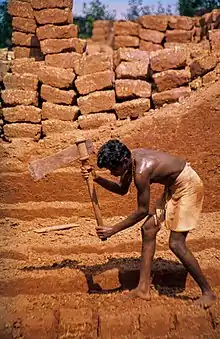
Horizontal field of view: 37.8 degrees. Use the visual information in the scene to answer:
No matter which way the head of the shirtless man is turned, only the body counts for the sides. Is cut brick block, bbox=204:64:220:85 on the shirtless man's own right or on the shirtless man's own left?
on the shirtless man's own right

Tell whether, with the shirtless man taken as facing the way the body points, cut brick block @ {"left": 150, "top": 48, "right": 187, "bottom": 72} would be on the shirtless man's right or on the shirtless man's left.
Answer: on the shirtless man's right

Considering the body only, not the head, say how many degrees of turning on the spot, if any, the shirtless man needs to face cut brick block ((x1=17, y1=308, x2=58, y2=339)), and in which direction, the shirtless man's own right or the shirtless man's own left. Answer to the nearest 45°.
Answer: approximately 45° to the shirtless man's own left

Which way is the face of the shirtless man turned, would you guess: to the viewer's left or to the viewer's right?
to the viewer's left

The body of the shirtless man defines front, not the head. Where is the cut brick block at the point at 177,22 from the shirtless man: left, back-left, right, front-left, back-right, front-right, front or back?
right

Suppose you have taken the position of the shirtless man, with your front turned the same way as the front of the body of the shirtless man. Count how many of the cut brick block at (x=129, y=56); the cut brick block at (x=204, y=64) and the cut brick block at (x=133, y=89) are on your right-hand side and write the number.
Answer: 3

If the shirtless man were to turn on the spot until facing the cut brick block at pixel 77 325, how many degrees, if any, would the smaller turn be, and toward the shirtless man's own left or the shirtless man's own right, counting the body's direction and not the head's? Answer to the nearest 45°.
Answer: approximately 45° to the shirtless man's own left

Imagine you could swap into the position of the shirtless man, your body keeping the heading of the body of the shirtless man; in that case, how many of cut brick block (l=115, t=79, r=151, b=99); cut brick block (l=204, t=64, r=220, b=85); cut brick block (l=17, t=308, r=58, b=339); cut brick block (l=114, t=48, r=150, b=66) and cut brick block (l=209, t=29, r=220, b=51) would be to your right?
4

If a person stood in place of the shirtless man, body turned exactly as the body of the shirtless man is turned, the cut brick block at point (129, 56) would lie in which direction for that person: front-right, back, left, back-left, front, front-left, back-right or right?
right

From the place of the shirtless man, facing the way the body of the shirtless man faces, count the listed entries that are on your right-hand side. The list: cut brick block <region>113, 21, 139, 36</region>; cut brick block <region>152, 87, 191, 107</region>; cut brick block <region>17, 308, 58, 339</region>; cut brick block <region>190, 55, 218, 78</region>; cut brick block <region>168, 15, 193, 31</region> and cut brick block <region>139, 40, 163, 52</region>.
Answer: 5

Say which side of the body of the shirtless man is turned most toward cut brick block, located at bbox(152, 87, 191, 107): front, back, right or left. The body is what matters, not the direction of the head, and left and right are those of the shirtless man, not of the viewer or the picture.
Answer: right

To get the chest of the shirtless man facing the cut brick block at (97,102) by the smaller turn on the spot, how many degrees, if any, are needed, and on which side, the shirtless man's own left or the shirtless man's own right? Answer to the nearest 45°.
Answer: approximately 90° to the shirtless man's own right

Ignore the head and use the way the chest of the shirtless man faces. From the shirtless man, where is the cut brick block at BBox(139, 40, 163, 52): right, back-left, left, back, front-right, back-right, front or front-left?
right

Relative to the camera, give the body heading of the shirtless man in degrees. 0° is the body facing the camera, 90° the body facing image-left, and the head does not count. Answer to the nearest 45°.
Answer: approximately 90°

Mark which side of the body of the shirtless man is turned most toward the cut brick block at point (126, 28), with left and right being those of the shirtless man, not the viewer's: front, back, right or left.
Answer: right
